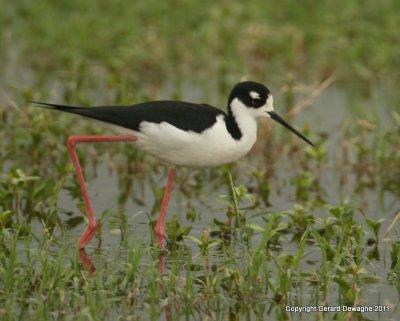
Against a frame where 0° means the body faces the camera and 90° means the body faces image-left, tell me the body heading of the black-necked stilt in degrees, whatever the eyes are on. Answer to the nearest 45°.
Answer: approximately 270°
